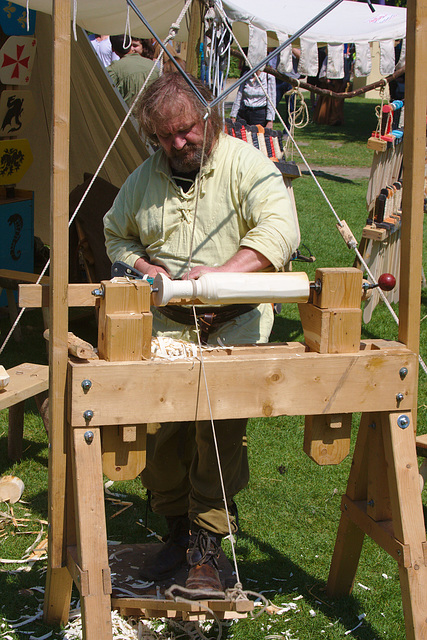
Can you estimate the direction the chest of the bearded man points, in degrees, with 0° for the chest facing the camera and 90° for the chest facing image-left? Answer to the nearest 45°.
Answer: approximately 0°

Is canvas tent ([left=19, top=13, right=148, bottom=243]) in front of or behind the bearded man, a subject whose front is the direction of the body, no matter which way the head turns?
behind

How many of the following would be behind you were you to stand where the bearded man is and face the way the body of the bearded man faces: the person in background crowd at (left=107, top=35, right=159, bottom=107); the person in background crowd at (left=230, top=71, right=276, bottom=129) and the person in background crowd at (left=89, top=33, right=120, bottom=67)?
3

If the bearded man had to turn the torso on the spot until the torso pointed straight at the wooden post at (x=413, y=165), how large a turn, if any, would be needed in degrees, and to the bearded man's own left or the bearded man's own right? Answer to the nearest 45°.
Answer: approximately 45° to the bearded man's own left

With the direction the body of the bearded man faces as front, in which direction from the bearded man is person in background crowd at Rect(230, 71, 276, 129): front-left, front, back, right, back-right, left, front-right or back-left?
back
